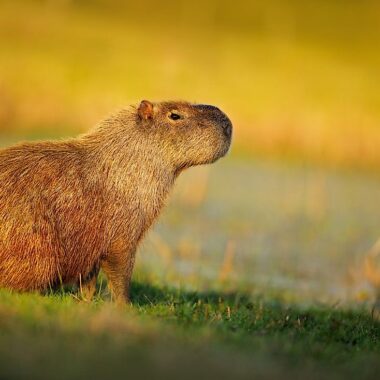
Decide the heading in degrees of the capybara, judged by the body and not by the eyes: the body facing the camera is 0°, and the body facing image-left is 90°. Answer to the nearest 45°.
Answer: approximately 270°
